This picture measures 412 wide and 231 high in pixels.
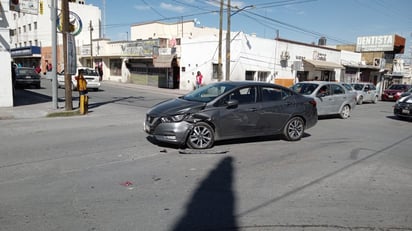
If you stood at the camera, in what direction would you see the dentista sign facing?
facing the viewer

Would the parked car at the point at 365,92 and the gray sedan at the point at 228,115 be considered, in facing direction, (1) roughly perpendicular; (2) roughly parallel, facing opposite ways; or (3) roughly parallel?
roughly parallel

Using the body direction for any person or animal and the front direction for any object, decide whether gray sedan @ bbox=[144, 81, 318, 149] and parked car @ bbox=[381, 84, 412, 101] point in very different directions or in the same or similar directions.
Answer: same or similar directions

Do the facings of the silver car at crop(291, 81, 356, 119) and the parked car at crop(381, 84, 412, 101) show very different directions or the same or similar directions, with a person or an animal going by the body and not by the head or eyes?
same or similar directions

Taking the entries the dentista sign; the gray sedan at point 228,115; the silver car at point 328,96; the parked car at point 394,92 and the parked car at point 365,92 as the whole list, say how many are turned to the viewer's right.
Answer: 0

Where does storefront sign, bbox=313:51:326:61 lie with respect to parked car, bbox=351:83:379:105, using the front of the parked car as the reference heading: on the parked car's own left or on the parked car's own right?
on the parked car's own right

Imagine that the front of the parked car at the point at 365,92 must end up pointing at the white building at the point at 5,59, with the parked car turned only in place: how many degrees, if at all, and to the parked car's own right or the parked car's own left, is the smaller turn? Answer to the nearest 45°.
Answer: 0° — it already faces it

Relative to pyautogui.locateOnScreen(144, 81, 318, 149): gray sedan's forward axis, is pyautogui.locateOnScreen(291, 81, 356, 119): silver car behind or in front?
behind

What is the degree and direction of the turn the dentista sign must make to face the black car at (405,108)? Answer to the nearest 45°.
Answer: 0° — it already faces it

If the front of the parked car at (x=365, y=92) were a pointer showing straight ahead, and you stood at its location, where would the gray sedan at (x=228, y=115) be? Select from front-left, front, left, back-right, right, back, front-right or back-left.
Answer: front-left

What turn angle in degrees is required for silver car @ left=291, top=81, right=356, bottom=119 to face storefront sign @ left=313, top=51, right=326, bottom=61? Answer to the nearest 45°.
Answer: approximately 135° to its right

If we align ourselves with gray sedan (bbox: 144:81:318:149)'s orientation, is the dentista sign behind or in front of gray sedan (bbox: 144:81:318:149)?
behind

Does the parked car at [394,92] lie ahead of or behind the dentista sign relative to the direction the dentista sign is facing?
ahead

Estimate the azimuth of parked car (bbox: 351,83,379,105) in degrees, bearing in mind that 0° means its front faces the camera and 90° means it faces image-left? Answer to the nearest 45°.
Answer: approximately 45°

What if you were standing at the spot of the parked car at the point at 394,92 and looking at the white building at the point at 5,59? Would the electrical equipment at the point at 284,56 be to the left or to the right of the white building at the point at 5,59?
right

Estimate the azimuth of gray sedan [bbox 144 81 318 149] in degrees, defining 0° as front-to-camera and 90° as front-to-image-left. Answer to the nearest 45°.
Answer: approximately 45°

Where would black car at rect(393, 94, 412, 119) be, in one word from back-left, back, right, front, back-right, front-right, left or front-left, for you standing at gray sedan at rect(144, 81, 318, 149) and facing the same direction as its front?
back
